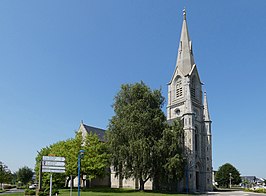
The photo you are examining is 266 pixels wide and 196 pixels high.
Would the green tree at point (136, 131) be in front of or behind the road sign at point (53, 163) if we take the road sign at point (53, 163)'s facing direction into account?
behind

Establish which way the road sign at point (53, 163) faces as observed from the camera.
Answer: facing the viewer
